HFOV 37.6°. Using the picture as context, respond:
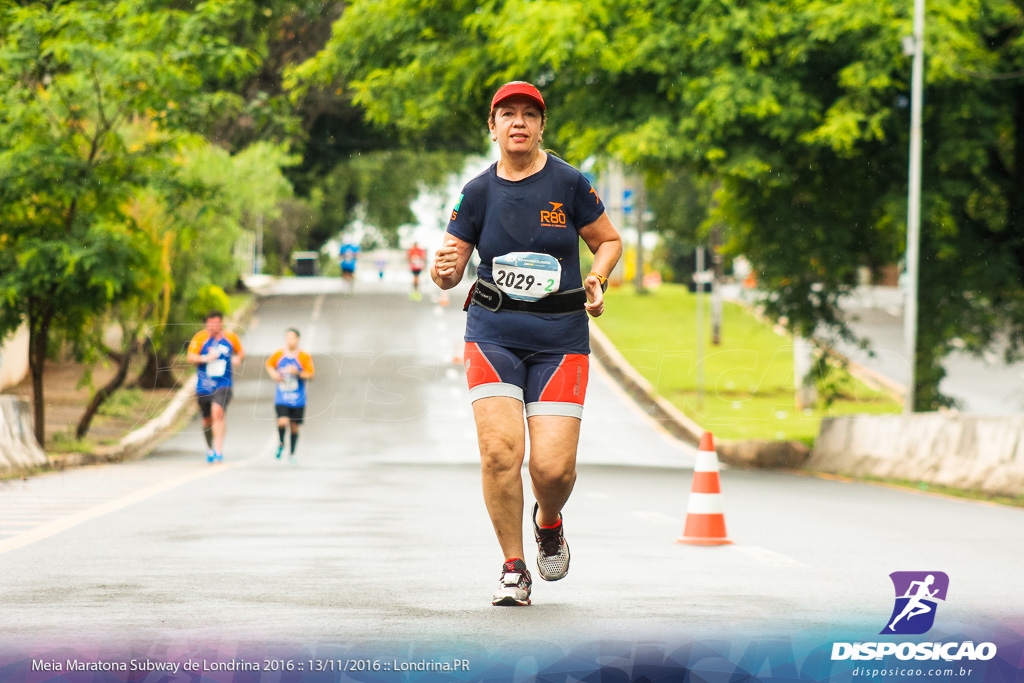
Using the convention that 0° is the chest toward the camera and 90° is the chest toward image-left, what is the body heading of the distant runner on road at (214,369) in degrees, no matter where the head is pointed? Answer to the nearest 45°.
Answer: approximately 0°

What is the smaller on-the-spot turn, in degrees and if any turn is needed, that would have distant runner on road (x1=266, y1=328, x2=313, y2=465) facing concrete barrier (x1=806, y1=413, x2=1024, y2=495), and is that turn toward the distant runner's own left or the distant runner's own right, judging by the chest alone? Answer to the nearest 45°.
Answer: approximately 90° to the distant runner's own left

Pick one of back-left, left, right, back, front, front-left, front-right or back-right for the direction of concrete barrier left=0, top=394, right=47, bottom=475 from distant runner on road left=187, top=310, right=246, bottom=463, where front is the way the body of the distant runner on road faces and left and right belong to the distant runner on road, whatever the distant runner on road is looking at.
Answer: front-right

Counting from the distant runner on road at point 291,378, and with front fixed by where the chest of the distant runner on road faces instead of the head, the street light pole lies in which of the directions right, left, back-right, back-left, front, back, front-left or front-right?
left

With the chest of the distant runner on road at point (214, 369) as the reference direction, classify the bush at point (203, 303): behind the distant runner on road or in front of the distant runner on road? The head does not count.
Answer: behind

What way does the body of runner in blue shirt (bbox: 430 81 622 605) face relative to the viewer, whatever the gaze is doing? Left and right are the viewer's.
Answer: facing the viewer

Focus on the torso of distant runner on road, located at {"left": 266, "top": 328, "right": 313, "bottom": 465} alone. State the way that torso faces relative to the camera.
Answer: toward the camera
